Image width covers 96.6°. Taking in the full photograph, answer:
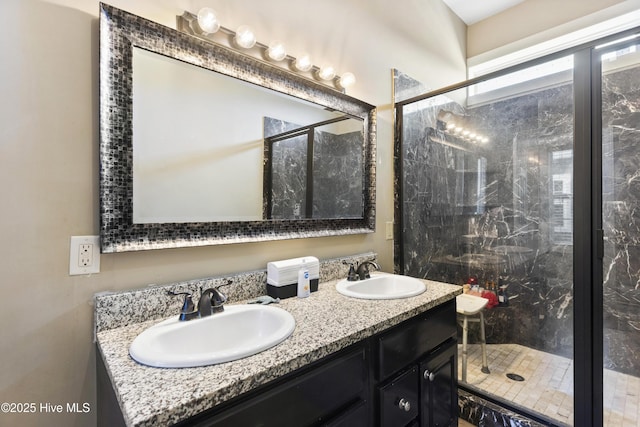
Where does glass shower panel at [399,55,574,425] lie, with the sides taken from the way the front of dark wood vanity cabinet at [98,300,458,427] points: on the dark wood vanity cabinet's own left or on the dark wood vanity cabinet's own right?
on the dark wood vanity cabinet's own left

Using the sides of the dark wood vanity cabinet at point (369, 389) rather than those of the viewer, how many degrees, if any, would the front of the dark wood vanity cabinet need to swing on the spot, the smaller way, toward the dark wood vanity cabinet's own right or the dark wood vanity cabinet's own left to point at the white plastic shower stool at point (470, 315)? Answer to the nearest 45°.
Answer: approximately 90° to the dark wood vanity cabinet's own left

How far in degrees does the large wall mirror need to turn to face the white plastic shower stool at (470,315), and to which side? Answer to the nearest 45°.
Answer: approximately 45° to its left

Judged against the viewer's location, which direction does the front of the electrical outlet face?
facing the viewer

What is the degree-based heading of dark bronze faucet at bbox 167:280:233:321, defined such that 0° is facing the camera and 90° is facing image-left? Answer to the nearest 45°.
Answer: approximately 315°

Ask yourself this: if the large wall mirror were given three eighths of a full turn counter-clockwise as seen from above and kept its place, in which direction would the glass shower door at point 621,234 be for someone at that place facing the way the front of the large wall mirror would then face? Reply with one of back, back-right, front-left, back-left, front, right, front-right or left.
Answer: right

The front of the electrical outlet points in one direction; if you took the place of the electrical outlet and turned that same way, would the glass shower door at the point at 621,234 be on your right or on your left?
on your left

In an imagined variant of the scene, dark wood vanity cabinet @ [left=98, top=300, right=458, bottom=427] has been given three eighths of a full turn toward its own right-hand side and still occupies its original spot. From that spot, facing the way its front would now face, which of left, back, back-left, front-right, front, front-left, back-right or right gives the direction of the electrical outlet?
front

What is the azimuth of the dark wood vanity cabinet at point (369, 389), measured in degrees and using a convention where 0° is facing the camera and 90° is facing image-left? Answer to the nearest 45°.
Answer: approximately 315°

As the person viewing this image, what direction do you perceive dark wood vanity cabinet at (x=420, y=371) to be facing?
facing the viewer and to the right of the viewer
